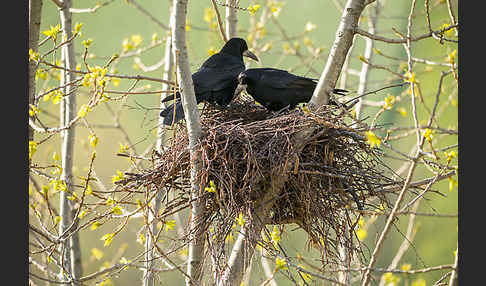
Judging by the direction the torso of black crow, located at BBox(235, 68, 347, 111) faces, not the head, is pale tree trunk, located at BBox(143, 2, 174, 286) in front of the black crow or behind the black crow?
in front

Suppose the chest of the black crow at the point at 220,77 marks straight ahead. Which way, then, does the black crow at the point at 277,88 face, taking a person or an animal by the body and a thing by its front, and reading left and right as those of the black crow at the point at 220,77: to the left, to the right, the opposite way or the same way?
the opposite way

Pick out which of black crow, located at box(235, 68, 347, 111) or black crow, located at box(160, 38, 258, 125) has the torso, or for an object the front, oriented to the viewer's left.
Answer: black crow, located at box(235, 68, 347, 111)

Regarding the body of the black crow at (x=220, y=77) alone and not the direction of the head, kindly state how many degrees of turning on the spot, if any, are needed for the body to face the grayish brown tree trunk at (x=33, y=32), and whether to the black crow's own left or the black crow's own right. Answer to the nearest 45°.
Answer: approximately 180°

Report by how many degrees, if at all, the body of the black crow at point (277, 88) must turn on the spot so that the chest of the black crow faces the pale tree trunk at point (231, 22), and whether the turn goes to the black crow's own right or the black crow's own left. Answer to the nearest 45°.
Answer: approximately 45° to the black crow's own right

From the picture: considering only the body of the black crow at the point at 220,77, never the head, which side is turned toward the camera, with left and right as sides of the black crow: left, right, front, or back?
right

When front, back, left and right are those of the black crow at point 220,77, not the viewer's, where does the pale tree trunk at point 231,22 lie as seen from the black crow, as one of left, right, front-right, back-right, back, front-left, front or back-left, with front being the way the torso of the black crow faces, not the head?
left

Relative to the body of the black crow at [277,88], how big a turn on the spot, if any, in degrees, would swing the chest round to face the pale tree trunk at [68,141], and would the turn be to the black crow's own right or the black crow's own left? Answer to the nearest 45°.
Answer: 0° — it already faces it

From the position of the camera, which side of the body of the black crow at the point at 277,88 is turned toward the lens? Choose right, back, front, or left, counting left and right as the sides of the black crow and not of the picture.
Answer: left

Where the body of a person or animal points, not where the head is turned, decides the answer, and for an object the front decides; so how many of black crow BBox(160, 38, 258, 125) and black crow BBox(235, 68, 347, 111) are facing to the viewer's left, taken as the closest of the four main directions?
1
